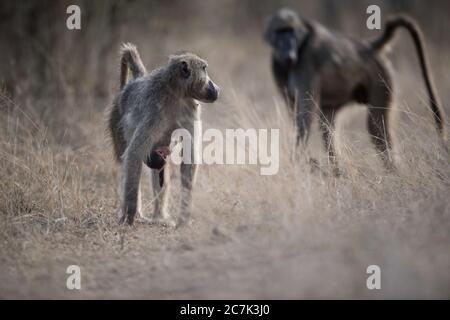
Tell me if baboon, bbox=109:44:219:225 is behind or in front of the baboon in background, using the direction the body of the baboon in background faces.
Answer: in front
